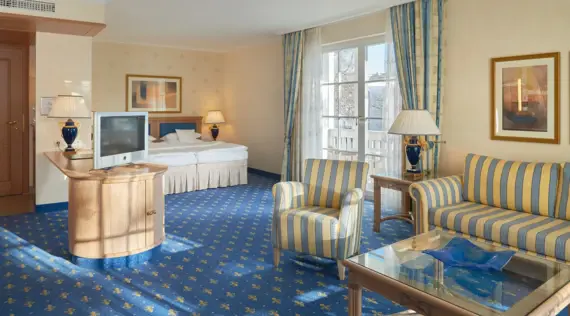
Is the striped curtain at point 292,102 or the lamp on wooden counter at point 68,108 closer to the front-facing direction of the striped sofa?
the lamp on wooden counter

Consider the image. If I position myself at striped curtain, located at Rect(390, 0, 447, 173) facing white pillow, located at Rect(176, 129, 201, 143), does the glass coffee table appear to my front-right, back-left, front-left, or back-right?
back-left

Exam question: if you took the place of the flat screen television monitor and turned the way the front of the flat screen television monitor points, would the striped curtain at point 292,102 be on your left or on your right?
on your left

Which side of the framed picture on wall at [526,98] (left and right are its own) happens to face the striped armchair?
front
